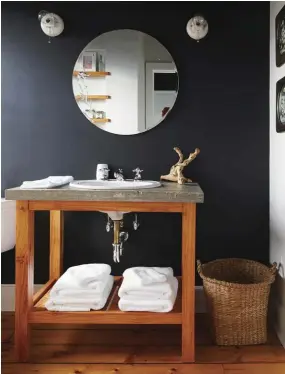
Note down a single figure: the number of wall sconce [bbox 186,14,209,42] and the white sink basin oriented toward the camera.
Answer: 2

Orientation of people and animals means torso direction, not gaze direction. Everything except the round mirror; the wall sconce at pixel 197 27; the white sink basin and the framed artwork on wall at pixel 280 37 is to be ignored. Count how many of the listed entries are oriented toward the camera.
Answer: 3

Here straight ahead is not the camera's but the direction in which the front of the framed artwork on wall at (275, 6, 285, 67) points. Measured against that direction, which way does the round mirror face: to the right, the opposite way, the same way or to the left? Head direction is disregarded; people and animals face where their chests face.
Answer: to the left

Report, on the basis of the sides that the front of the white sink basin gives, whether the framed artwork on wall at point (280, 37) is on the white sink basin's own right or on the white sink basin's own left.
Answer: on the white sink basin's own left

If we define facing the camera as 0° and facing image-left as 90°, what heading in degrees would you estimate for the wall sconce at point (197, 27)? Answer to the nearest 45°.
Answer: approximately 0°

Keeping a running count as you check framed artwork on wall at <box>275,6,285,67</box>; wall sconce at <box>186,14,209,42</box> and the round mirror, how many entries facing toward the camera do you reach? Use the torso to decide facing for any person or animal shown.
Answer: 2

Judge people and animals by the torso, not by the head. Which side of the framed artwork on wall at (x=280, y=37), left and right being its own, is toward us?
left

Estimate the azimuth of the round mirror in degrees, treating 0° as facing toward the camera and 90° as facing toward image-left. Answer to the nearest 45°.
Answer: approximately 0°

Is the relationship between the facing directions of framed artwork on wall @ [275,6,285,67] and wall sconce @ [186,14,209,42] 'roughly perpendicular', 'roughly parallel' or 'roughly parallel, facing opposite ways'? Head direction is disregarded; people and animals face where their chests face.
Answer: roughly perpendicular

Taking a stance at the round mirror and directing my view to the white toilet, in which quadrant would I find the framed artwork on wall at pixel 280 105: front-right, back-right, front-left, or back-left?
back-left
